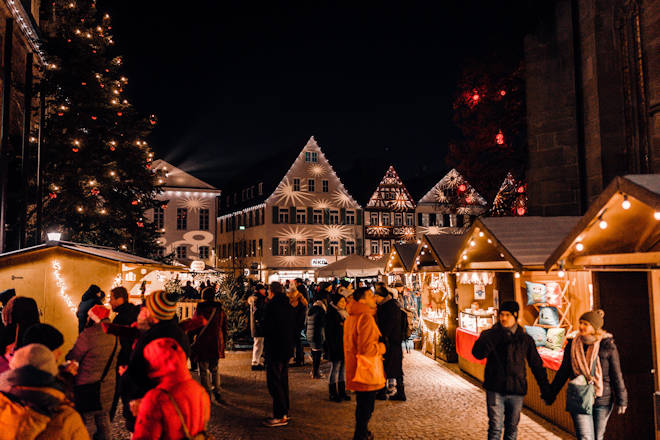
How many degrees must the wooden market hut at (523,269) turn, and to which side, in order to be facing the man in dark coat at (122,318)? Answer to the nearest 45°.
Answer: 0° — it already faces them

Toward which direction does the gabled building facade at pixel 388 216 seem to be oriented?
toward the camera

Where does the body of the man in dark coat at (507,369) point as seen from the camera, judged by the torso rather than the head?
toward the camera

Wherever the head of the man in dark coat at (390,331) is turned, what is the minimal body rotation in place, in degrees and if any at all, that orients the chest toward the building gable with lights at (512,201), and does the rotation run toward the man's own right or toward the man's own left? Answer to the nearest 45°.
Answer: approximately 90° to the man's own right

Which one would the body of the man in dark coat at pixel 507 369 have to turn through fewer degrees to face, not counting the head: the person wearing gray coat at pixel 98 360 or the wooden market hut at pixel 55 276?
the person wearing gray coat

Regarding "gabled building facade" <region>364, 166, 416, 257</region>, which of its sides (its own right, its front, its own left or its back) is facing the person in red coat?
front

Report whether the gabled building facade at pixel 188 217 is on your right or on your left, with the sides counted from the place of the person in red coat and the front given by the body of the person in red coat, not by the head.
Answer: on your right

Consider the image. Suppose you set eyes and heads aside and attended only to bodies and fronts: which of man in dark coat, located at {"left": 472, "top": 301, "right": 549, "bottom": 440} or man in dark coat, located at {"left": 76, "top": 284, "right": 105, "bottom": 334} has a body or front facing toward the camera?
man in dark coat, located at {"left": 472, "top": 301, "right": 549, "bottom": 440}

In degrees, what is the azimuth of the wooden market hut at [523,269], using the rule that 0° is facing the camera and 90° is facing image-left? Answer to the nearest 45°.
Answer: approximately 45°
